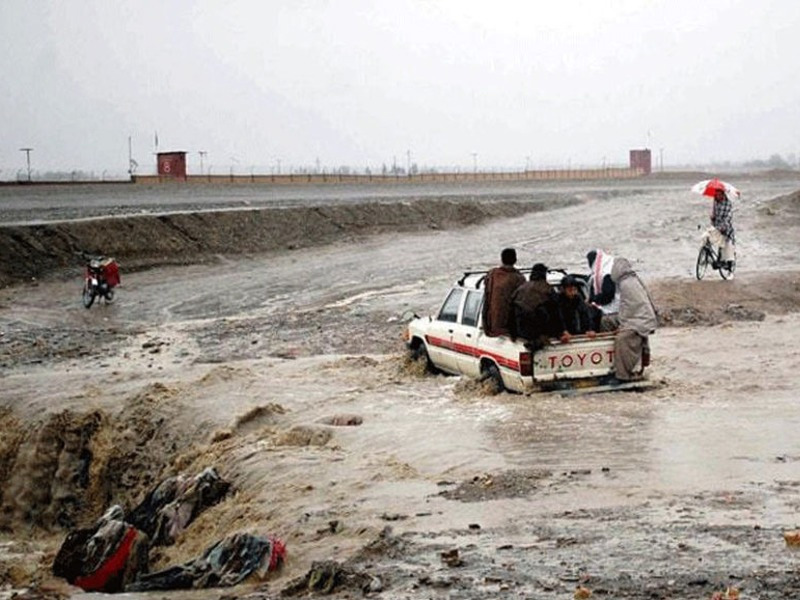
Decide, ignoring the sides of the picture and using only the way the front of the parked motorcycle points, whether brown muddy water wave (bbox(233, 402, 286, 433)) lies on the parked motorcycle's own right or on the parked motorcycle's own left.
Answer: on the parked motorcycle's own left

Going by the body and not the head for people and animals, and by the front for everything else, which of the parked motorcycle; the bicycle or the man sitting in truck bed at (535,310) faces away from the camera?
the man sitting in truck bed

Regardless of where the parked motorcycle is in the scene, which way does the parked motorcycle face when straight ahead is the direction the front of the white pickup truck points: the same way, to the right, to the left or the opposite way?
to the left

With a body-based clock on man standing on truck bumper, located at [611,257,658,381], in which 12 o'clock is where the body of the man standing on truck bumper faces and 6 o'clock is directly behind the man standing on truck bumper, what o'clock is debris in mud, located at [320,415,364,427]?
The debris in mud is roughly at 10 o'clock from the man standing on truck bumper.

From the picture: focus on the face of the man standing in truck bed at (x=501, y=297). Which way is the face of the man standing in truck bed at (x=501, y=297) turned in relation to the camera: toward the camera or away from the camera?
away from the camera

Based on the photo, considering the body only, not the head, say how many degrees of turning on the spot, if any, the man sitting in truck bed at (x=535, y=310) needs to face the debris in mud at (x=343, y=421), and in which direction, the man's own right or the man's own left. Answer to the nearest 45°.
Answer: approximately 90° to the man's own left

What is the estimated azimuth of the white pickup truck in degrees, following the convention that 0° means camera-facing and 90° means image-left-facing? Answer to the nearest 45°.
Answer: approximately 135°

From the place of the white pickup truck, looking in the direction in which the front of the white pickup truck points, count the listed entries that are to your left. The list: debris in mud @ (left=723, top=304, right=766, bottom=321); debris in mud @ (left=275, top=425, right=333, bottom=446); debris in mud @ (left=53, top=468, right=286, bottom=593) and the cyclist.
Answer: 2

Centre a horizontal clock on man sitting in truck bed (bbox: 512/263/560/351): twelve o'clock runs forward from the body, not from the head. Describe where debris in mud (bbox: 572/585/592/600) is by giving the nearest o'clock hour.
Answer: The debris in mud is roughly at 6 o'clock from the man sitting in truck bed.

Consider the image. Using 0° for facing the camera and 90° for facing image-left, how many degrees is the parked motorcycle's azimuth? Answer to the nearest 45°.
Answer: approximately 45°

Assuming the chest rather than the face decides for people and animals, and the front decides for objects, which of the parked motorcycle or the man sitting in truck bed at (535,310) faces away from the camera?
the man sitting in truck bed

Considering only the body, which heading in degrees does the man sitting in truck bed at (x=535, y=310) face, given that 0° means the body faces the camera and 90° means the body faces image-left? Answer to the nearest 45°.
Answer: approximately 180°

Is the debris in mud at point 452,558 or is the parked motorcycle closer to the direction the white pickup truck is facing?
the parked motorcycle

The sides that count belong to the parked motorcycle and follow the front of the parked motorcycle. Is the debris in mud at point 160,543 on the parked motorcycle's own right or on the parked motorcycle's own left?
on the parked motorcycle's own left

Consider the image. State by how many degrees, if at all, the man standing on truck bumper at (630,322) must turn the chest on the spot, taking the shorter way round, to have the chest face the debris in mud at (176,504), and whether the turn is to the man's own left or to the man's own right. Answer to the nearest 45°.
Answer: approximately 90° to the man's own left
